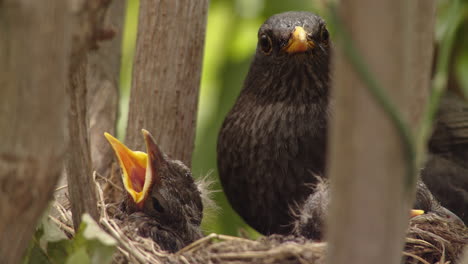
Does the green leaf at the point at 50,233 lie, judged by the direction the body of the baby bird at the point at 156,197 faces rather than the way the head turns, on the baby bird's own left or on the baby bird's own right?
on the baby bird's own left

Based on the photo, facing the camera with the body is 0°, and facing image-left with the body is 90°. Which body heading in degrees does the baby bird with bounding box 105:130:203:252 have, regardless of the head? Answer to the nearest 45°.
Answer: approximately 90°

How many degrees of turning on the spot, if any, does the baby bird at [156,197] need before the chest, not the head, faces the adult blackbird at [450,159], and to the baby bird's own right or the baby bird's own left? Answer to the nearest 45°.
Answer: approximately 135° to the baby bird's own right

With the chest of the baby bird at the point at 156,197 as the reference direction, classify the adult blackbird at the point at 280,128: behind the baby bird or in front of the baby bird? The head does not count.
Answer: behind

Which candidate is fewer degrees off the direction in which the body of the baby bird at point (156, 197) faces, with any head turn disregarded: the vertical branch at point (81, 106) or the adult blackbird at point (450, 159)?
the vertical branch

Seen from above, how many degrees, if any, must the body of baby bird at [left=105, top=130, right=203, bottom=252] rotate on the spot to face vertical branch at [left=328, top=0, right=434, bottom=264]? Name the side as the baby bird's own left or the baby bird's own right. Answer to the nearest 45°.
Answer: approximately 90° to the baby bird's own left

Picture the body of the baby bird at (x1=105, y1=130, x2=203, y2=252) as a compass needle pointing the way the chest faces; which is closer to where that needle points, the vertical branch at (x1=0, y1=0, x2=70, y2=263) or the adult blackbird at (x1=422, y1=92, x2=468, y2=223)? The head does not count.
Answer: the vertical branch
